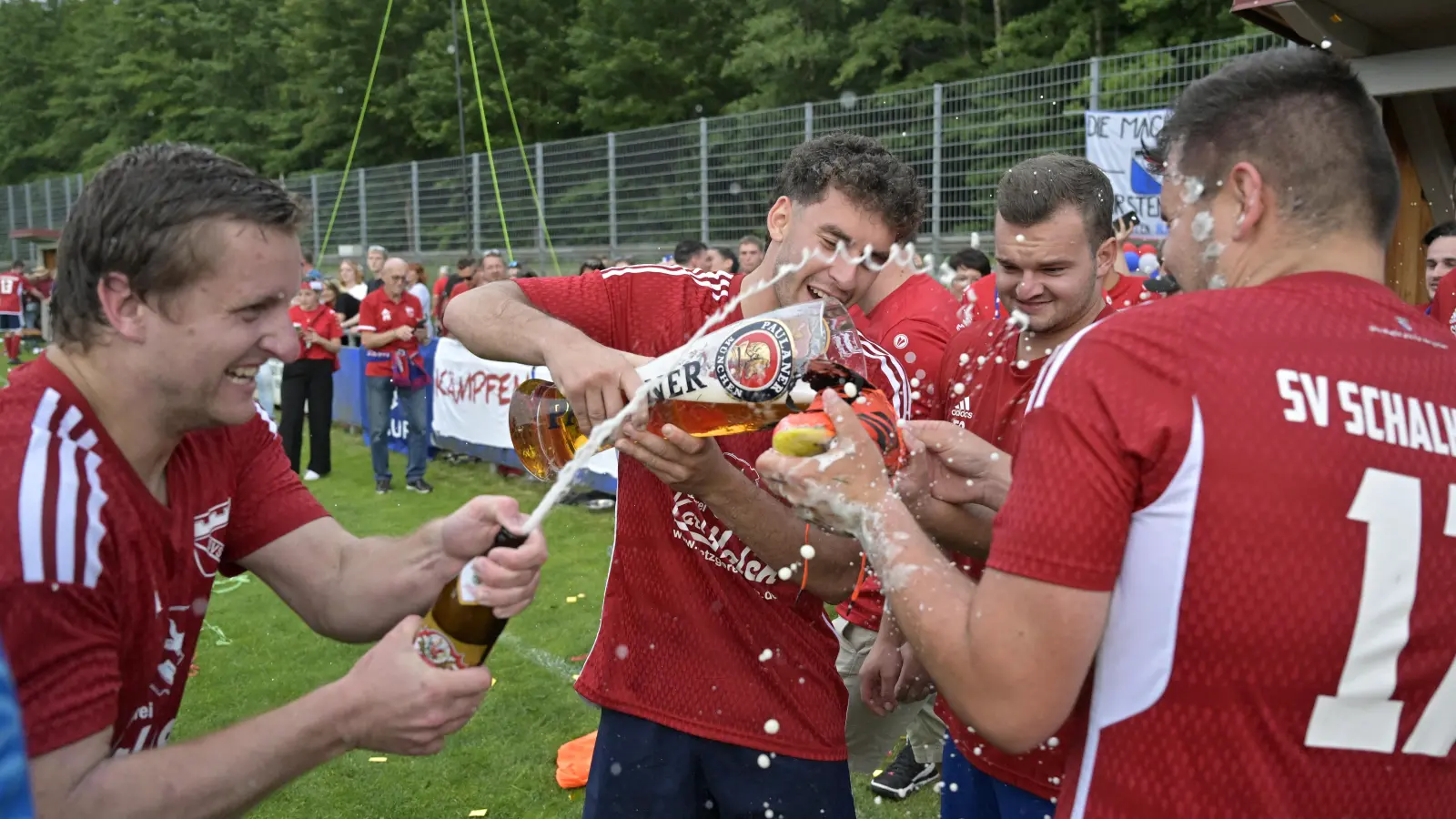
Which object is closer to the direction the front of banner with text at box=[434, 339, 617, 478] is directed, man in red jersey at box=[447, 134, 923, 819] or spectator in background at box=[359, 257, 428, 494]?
the man in red jersey

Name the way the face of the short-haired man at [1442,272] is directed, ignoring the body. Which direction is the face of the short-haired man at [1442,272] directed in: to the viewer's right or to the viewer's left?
to the viewer's left

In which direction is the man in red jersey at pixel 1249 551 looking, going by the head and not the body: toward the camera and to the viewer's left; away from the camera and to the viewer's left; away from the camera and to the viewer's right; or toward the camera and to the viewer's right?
away from the camera and to the viewer's left

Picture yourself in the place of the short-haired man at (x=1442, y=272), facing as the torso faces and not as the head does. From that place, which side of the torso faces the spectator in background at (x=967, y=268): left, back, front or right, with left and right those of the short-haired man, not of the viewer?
right

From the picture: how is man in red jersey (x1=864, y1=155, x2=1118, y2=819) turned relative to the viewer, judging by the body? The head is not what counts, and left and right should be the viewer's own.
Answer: facing the viewer and to the left of the viewer

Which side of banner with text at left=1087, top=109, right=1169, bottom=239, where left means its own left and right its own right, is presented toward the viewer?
front

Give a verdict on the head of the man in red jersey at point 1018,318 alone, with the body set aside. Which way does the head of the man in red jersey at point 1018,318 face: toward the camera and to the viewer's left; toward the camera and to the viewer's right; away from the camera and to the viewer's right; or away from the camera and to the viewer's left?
toward the camera and to the viewer's left

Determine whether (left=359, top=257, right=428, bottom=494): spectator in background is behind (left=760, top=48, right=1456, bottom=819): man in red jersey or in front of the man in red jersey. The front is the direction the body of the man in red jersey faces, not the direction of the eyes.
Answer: in front

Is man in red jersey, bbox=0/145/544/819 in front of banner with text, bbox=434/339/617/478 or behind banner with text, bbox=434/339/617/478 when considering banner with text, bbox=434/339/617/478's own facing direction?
in front

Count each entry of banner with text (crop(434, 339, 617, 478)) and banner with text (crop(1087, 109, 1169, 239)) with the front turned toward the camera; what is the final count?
2
